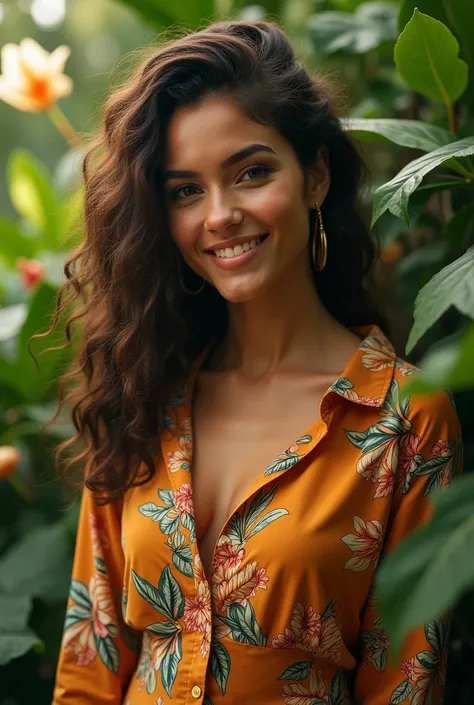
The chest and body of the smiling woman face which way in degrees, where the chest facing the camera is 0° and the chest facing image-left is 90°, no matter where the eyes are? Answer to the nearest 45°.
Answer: approximately 45°

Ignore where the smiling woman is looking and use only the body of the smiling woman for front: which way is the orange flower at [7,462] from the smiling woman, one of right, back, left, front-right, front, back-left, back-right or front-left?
right

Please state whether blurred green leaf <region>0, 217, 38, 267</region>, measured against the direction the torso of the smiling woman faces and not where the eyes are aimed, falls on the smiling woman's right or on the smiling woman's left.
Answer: on the smiling woman's right

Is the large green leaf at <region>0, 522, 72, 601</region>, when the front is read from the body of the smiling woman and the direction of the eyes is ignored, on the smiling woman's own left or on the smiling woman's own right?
on the smiling woman's own right

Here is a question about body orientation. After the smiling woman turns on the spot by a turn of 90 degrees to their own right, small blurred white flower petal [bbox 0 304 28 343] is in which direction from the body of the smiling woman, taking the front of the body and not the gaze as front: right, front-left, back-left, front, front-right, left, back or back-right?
front

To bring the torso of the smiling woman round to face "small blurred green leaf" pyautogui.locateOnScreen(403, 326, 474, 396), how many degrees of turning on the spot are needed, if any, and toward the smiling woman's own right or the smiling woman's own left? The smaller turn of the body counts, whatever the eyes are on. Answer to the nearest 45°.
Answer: approximately 45° to the smiling woman's own left

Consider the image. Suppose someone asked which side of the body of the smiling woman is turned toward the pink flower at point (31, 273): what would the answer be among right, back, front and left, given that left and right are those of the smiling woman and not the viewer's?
right

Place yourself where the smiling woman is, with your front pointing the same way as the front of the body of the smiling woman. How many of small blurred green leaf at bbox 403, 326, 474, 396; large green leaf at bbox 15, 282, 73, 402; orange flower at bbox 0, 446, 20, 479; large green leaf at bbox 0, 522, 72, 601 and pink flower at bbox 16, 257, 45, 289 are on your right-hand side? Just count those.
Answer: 4
